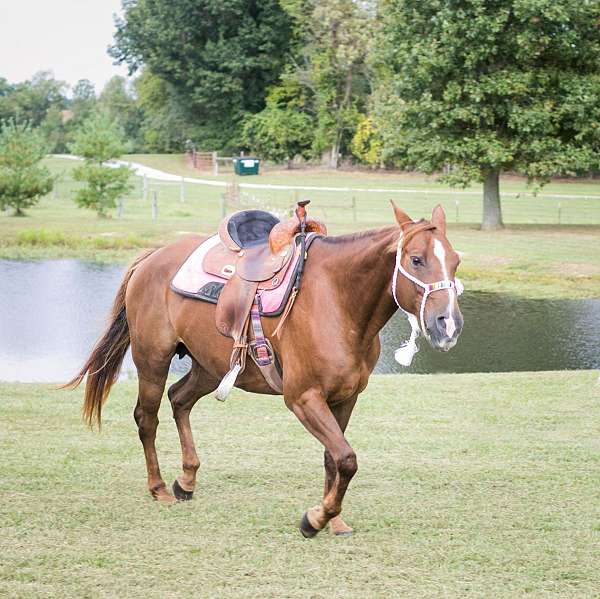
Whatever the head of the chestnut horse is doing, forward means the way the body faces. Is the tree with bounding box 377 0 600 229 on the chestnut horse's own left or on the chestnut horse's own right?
on the chestnut horse's own left

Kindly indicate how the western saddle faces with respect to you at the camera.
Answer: facing the viewer and to the right of the viewer

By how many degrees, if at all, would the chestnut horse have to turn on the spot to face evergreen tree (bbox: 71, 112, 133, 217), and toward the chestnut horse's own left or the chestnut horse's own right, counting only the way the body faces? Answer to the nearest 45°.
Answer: approximately 135° to the chestnut horse's own left

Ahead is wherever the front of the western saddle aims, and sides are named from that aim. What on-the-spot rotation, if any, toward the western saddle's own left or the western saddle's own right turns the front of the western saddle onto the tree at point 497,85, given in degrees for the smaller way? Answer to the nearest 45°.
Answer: approximately 135° to the western saddle's own left

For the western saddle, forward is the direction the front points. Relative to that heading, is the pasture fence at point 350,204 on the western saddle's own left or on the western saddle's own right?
on the western saddle's own left

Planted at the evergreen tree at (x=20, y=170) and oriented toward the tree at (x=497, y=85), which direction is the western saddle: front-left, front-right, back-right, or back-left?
front-right

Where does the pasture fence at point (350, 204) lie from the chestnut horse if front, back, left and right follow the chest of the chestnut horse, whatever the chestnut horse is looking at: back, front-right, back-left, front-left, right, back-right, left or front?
back-left

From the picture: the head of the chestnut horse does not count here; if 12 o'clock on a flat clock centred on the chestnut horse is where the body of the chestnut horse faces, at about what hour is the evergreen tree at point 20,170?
The evergreen tree is roughly at 7 o'clock from the chestnut horse.

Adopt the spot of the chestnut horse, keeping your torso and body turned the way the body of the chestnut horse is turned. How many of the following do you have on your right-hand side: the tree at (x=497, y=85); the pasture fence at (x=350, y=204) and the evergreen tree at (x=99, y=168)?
0

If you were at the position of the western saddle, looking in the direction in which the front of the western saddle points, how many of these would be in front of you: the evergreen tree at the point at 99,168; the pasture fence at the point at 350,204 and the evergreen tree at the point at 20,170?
0

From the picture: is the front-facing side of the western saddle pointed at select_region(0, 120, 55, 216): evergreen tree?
no

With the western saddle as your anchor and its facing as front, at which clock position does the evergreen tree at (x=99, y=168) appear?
The evergreen tree is roughly at 7 o'clock from the western saddle.

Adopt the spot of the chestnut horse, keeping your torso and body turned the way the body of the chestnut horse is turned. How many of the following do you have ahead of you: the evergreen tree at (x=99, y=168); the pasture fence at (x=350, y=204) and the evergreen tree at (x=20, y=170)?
0
